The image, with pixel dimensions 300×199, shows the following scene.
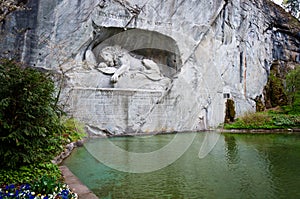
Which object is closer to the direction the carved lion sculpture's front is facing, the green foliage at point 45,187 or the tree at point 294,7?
the green foliage

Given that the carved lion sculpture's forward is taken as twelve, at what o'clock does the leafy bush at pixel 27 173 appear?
The leafy bush is roughly at 9 o'clock from the carved lion sculpture.

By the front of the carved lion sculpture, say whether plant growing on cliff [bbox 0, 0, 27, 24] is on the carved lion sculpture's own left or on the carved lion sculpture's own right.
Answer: on the carved lion sculpture's own left

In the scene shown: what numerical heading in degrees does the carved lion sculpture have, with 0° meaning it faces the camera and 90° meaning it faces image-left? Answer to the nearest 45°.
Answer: approximately 90°

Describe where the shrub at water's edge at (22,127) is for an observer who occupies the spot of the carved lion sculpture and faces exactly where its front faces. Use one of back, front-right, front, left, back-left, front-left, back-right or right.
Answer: left

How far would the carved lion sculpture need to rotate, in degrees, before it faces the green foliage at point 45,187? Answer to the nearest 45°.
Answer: approximately 90° to its left

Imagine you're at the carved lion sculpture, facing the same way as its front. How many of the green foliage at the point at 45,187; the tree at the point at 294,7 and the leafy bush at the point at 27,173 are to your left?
2

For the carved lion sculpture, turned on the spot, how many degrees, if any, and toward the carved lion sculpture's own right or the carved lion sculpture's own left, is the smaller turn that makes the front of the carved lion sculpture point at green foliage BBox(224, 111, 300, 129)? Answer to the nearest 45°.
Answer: approximately 180°

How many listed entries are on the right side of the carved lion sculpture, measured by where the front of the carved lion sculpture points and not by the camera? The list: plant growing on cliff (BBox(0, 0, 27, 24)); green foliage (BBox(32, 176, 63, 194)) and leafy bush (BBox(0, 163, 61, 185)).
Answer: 0

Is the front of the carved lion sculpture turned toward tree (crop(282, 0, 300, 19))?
no

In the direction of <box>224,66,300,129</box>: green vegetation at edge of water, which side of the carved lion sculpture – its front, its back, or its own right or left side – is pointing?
back
